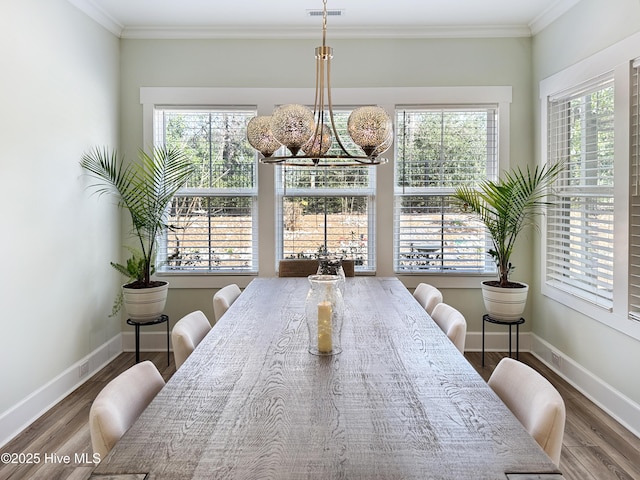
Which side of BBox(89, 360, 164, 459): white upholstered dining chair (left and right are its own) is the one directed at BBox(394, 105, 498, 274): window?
left

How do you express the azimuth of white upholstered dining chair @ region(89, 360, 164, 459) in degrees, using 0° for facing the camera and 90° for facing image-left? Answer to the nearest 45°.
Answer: approximately 315°

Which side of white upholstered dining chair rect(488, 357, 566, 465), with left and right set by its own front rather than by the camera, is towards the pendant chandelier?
right

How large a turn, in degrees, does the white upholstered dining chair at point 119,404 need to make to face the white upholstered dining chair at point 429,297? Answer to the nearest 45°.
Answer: approximately 90° to its left

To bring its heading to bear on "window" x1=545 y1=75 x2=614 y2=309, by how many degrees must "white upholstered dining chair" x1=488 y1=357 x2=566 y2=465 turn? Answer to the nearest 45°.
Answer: approximately 135° to its right

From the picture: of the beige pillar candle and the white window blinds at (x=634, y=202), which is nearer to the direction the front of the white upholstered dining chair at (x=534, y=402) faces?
the beige pillar candle

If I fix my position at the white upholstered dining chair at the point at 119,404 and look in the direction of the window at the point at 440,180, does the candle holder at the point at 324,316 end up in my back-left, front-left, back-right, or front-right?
front-right

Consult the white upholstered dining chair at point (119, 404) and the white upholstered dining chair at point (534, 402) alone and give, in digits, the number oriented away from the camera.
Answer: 0

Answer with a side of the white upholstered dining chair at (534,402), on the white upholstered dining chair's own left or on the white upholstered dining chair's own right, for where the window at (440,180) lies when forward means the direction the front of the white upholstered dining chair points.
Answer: on the white upholstered dining chair's own right

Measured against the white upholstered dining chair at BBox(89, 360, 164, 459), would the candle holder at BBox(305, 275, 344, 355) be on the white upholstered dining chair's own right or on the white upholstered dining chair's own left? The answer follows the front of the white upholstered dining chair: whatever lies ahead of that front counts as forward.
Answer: on the white upholstered dining chair's own left

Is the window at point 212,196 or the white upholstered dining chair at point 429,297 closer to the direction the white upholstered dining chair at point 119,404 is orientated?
the white upholstered dining chair

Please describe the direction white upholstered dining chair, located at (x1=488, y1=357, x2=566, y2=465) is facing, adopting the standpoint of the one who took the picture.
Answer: facing the viewer and to the left of the viewer
